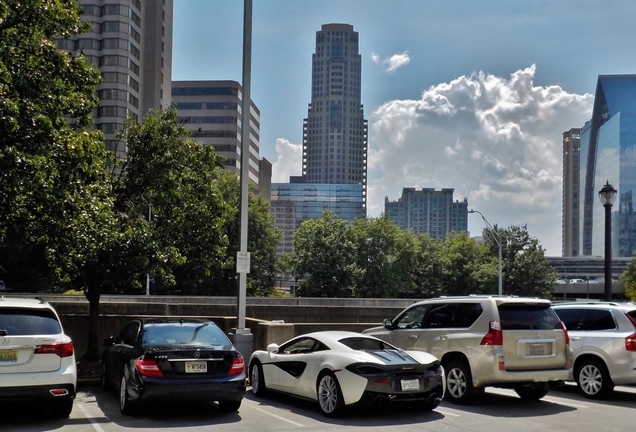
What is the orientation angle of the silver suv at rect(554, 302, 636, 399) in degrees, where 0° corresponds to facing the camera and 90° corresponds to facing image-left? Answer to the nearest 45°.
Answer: approximately 135°

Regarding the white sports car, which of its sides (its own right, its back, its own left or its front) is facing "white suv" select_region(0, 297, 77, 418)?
left

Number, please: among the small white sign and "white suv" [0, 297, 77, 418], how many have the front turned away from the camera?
1

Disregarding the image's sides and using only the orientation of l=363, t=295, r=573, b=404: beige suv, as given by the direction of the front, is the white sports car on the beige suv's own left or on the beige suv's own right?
on the beige suv's own left

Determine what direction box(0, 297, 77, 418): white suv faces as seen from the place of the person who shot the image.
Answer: facing away from the viewer

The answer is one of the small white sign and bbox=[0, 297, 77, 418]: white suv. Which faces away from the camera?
the white suv

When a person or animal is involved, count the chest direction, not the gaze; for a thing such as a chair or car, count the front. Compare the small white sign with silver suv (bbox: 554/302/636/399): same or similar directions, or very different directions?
very different directions

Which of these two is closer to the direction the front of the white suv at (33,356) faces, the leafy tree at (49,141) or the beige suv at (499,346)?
the leafy tree

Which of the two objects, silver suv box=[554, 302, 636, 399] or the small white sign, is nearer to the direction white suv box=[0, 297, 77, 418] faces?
the small white sign

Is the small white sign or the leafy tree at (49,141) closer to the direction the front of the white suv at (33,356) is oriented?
the leafy tree
